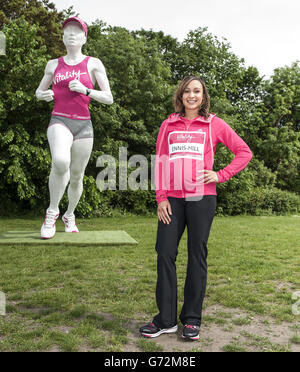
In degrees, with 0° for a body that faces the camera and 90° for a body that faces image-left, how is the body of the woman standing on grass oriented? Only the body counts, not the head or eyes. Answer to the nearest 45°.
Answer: approximately 0°

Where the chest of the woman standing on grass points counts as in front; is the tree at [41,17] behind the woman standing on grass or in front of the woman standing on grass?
behind

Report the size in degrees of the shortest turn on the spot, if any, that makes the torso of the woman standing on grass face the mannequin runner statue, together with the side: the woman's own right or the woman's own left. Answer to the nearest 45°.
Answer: approximately 135° to the woman's own right
